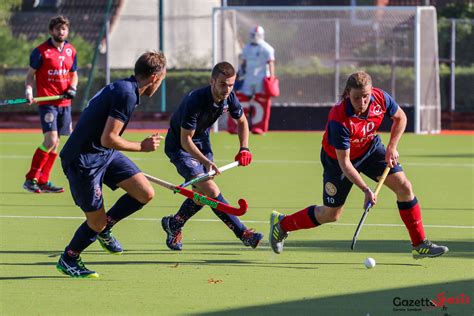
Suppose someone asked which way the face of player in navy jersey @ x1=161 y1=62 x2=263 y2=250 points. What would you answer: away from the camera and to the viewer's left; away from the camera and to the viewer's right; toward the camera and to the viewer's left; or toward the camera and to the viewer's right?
toward the camera and to the viewer's right

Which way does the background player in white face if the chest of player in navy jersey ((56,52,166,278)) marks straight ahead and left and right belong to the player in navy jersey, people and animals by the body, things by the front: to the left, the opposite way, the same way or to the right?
to the right

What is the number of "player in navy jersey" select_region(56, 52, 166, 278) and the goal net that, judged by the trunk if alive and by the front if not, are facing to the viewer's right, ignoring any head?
1

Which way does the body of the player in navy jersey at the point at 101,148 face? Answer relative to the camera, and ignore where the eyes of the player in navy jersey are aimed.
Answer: to the viewer's right

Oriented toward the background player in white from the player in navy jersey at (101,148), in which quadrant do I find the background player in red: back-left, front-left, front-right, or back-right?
front-left

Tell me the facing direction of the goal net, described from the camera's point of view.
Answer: facing the viewer

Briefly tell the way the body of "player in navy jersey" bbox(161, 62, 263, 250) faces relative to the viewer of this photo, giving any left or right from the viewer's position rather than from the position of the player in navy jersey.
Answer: facing the viewer and to the right of the viewer

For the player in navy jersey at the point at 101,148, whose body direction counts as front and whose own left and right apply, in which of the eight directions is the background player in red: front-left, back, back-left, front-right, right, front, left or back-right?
left

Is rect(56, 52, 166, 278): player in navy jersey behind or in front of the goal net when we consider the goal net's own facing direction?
in front

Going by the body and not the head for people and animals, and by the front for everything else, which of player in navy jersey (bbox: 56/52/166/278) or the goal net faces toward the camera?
the goal net

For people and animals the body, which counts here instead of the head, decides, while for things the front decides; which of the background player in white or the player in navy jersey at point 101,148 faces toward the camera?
the background player in white

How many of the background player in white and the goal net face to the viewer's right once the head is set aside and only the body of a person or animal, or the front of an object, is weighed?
0
